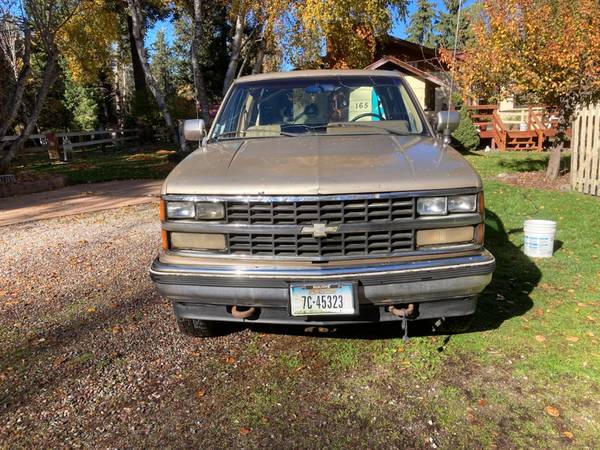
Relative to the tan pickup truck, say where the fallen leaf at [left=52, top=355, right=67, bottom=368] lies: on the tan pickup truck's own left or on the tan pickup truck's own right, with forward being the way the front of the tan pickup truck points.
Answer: on the tan pickup truck's own right

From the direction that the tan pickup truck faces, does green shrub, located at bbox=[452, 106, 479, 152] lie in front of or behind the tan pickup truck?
behind

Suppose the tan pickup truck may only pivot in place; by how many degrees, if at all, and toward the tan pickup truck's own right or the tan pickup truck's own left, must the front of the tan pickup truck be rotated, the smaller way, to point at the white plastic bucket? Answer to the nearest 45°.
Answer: approximately 135° to the tan pickup truck's own left

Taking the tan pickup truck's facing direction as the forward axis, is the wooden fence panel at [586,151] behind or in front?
behind

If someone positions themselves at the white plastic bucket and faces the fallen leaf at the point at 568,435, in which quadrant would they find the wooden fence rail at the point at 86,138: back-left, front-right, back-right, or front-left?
back-right

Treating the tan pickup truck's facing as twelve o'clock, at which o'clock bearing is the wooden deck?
The wooden deck is roughly at 7 o'clock from the tan pickup truck.

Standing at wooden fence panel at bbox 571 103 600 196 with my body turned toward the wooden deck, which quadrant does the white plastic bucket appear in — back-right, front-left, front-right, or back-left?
back-left

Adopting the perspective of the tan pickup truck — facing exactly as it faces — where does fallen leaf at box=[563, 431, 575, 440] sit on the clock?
The fallen leaf is roughly at 10 o'clock from the tan pickup truck.

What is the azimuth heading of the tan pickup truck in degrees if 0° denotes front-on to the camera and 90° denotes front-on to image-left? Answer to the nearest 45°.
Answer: approximately 0°

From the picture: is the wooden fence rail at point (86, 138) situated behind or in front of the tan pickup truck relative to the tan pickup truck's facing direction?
behind
